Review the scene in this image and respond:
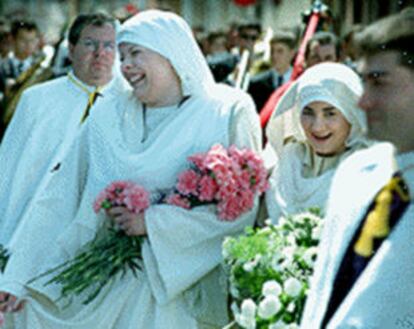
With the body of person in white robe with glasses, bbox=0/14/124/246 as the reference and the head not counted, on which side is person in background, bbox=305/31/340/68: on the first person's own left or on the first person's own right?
on the first person's own left

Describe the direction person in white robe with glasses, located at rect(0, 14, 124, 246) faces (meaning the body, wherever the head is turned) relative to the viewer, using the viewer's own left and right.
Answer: facing the viewer and to the right of the viewer

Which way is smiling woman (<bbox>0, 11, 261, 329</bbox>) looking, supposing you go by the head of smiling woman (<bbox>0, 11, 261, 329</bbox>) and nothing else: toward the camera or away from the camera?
toward the camera

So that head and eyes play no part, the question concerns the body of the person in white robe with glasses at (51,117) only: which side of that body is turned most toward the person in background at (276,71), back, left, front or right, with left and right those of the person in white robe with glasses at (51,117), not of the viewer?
left

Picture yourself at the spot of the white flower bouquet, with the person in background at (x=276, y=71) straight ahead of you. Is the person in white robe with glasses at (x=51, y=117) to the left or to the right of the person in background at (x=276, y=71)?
left

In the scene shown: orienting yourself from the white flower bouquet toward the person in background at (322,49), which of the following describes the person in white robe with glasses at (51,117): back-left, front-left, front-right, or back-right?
front-left

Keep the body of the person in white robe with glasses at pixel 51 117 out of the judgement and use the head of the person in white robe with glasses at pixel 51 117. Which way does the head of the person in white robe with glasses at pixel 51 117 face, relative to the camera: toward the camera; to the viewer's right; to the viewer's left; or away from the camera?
toward the camera

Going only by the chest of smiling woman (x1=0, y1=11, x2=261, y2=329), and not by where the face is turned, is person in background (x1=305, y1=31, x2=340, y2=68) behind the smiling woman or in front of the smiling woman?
behind

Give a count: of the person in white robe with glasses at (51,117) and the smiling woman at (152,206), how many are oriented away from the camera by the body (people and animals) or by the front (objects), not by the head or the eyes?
0

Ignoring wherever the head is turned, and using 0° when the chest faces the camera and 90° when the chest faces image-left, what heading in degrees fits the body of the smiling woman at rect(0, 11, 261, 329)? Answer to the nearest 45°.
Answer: approximately 45°

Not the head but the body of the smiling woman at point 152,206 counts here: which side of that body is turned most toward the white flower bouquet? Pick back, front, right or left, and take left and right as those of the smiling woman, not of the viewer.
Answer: left

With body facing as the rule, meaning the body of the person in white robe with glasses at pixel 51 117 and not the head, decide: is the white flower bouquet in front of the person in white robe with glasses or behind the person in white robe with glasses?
in front

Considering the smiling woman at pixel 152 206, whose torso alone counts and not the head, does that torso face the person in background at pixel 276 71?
no
